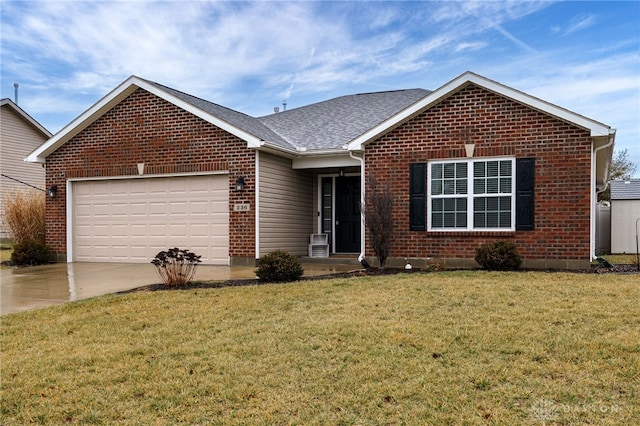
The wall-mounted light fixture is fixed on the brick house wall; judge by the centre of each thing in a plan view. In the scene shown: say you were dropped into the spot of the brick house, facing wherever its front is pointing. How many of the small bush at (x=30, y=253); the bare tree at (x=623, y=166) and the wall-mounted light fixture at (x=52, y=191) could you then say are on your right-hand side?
2

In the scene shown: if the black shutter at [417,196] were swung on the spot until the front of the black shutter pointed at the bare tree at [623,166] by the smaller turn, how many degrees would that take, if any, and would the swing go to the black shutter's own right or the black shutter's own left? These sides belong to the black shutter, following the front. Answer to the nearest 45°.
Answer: approximately 135° to the black shutter's own left

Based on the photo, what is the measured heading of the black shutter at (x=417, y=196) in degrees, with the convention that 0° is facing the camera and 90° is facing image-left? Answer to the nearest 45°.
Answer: approximately 0°

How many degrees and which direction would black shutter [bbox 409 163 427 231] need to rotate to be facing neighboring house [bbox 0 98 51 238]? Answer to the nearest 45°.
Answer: approximately 135° to its right

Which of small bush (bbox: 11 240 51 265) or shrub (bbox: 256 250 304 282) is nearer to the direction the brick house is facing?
the shrub

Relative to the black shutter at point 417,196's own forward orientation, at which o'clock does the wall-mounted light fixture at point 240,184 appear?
The wall-mounted light fixture is roughly at 3 o'clock from the black shutter.

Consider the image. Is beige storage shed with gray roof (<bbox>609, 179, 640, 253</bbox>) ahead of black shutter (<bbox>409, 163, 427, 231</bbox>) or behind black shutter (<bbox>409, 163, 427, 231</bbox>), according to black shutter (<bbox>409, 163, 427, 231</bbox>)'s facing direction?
behind

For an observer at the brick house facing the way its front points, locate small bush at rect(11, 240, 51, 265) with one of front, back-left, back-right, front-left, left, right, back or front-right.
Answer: right

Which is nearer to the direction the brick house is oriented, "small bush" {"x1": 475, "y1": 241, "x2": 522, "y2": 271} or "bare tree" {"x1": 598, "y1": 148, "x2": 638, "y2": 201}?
the small bush

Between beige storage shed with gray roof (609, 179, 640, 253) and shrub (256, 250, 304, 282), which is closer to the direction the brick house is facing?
the shrub

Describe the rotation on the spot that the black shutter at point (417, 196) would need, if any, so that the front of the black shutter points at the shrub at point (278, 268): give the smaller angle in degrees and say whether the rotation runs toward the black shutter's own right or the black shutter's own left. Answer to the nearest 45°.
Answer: approximately 45° to the black shutter's own right

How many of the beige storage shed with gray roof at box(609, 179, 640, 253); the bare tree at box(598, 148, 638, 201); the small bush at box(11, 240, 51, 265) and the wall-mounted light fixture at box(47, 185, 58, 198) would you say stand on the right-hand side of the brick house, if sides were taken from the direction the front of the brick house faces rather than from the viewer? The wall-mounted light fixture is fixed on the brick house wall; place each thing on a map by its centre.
2

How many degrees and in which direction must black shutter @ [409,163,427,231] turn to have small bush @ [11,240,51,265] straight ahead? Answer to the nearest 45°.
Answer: approximately 90° to its right

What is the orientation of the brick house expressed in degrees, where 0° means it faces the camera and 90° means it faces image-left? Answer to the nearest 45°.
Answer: approximately 0°
